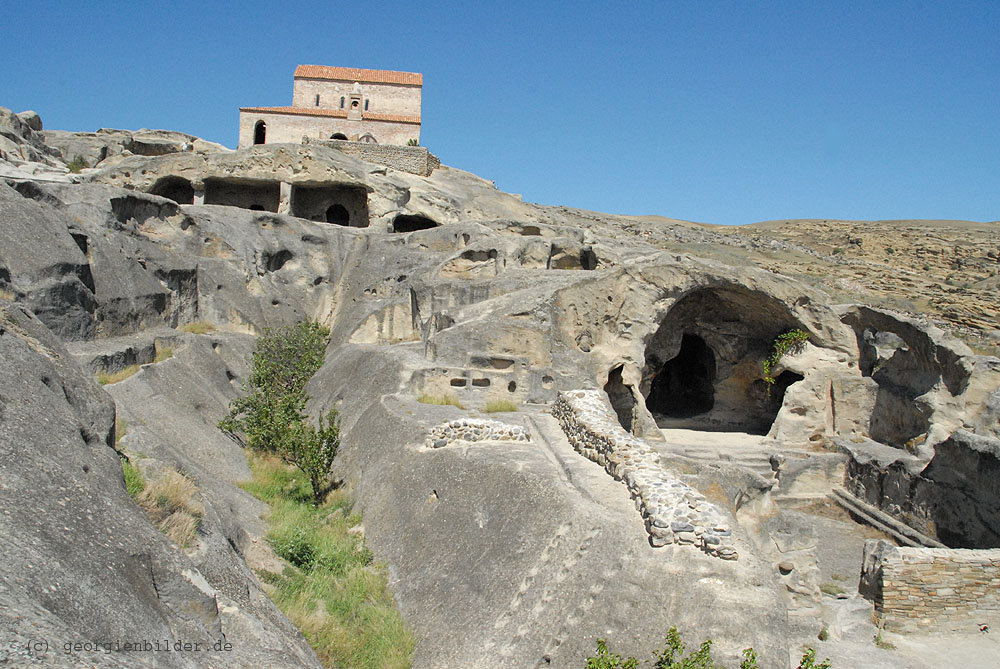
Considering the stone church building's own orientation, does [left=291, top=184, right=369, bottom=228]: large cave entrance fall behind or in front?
in front

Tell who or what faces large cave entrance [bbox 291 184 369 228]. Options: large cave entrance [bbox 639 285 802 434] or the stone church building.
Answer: the stone church building

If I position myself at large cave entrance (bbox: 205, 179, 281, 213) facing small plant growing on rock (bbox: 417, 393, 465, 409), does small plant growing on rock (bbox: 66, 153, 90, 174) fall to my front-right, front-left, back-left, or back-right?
back-right

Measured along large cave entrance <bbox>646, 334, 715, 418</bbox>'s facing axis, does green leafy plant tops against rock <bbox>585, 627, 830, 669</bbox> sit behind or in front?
in front

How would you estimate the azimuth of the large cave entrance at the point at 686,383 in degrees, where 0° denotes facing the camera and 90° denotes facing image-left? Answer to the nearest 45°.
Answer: approximately 0°

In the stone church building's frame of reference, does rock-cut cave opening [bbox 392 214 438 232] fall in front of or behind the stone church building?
in front

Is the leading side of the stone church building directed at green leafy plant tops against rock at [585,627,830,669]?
yes

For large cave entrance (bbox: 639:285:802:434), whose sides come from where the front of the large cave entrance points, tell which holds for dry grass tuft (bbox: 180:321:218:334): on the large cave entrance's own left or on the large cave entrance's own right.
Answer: on the large cave entrance's own right

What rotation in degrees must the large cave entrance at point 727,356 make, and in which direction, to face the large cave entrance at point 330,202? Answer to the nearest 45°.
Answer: approximately 90° to its right
